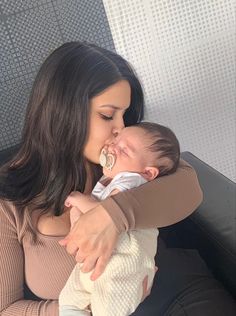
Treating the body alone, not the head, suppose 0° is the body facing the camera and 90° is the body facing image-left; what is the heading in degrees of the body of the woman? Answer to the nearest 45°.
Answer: approximately 315°

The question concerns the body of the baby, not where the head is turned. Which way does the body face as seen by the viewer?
to the viewer's left
